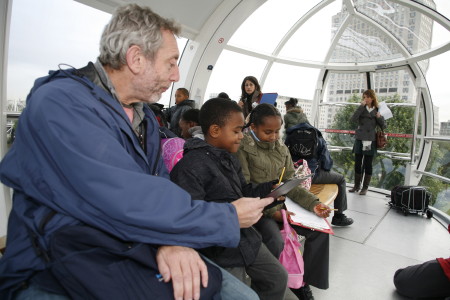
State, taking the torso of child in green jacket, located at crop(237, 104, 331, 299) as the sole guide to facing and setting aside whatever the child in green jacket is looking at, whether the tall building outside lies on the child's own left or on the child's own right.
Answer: on the child's own left

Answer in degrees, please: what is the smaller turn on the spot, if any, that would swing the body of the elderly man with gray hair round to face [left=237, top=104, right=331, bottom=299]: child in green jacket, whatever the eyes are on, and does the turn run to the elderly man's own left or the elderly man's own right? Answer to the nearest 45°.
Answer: approximately 45° to the elderly man's own left

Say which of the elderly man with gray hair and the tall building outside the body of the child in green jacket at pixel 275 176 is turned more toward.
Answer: the elderly man with gray hair

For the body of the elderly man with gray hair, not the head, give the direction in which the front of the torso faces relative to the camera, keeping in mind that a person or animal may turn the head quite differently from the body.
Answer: to the viewer's right

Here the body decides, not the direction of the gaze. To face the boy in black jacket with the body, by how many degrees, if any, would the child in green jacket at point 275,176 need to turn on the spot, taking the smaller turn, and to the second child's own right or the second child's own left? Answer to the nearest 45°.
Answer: approximately 45° to the second child's own right

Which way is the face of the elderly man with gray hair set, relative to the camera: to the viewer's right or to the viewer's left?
to the viewer's right

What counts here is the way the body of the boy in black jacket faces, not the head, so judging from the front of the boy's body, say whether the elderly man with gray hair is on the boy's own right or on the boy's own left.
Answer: on the boy's own right

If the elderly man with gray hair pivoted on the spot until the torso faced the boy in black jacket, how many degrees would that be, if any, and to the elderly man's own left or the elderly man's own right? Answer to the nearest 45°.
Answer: approximately 45° to the elderly man's own left

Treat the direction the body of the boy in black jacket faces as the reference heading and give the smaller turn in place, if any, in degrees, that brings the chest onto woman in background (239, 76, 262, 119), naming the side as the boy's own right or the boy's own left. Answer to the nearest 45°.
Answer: approximately 135° to the boy's own left

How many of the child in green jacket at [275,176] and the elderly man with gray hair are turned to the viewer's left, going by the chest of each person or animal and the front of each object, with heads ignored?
0
